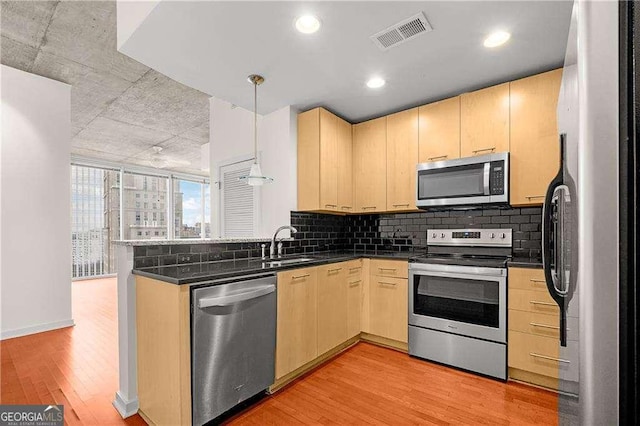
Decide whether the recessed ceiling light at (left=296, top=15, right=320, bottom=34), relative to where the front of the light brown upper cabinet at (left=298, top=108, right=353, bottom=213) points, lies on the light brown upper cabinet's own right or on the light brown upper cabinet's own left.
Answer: on the light brown upper cabinet's own right

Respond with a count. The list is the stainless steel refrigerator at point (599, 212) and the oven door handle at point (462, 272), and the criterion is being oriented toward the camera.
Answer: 1

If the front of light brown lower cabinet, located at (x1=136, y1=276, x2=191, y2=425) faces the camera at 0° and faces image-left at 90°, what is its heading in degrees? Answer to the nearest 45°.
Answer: approximately 315°

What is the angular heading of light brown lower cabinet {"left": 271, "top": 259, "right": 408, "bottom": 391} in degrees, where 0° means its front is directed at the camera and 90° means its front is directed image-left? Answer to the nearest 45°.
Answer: approximately 315°

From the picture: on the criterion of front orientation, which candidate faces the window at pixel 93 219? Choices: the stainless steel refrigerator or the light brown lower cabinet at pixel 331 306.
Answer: the stainless steel refrigerator

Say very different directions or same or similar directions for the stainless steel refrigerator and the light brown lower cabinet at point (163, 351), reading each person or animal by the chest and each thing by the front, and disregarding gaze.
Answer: very different directions

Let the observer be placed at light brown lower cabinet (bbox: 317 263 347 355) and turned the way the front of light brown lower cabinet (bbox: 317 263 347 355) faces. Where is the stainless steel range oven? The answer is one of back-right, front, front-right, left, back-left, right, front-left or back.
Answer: front-left

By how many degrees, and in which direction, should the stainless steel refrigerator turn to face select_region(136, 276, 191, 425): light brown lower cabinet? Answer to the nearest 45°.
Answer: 0° — it already faces it

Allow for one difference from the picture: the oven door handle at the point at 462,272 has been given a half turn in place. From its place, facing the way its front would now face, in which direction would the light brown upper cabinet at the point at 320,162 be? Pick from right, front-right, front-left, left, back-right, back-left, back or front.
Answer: left

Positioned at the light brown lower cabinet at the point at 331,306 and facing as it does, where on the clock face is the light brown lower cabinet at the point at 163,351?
the light brown lower cabinet at the point at 163,351 is roughly at 3 o'clock from the light brown lower cabinet at the point at 331,306.

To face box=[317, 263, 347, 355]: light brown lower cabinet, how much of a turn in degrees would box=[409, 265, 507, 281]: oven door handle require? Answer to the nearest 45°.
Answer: approximately 90° to its right

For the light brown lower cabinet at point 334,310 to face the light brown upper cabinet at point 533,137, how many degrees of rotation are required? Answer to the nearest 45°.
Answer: approximately 45° to its left

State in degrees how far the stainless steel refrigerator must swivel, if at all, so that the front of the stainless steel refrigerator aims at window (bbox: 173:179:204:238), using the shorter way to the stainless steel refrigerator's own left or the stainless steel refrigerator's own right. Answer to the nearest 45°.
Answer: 0° — it already faces it
